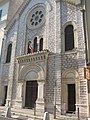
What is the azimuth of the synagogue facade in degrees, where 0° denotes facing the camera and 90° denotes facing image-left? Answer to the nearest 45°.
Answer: approximately 45°
